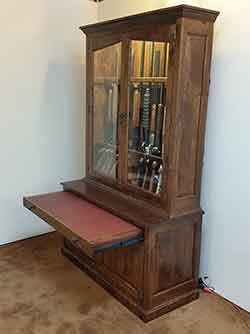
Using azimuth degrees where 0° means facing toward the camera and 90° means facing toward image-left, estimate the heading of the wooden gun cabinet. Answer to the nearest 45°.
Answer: approximately 45°
